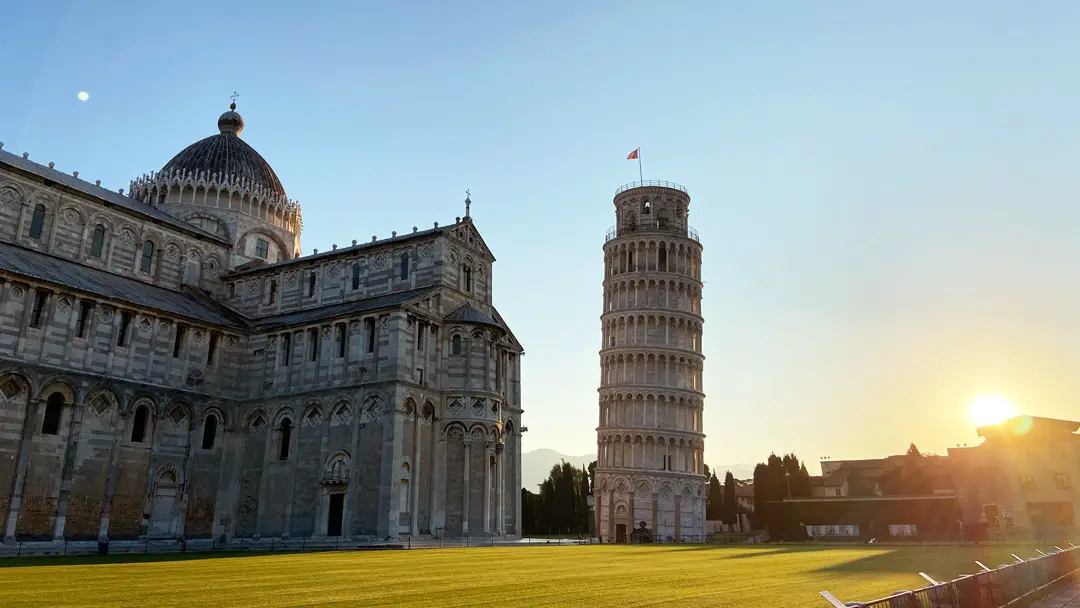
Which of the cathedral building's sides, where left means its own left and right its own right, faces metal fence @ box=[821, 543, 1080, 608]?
left

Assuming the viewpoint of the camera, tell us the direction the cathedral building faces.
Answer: facing the viewer and to the left of the viewer
